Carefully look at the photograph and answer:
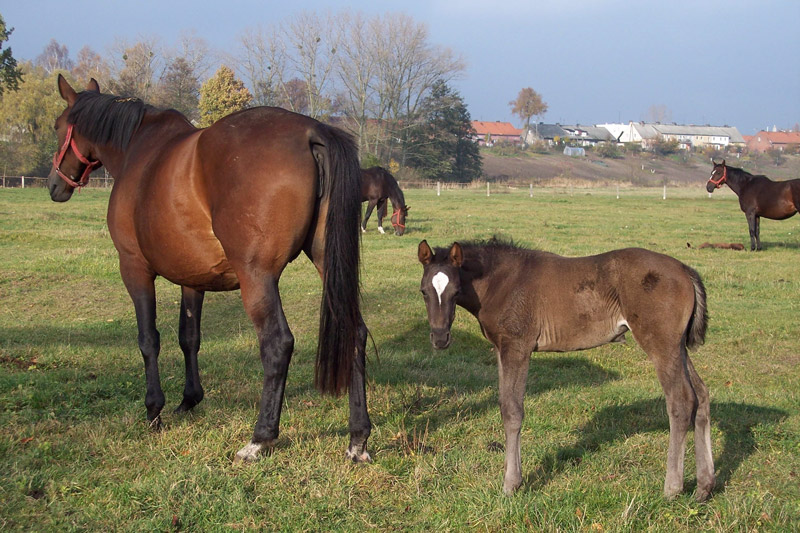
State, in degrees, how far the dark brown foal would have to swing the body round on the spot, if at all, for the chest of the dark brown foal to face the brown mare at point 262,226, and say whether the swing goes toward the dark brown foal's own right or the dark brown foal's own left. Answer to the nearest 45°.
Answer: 0° — it already faces it

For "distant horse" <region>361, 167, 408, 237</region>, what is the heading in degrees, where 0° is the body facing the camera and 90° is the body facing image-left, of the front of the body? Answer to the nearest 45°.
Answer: approximately 270°

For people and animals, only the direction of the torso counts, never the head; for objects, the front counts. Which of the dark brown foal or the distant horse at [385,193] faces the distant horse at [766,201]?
the distant horse at [385,193]

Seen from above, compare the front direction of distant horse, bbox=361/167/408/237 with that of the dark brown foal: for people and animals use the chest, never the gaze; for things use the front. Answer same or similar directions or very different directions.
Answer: very different directions

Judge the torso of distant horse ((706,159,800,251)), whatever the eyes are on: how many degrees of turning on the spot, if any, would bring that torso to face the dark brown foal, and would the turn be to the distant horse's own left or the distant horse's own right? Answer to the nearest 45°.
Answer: approximately 90° to the distant horse's own left

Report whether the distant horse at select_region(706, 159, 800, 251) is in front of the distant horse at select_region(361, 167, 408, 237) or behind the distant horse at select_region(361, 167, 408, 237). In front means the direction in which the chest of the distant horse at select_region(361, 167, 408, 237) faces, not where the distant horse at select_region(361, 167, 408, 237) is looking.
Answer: in front

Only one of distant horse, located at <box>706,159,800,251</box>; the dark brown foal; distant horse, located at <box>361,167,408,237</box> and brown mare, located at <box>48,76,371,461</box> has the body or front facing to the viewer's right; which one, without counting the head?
distant horse, located at <box>361,167,408,237</box>

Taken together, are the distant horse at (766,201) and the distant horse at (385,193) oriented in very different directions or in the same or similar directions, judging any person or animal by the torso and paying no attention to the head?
very different directions

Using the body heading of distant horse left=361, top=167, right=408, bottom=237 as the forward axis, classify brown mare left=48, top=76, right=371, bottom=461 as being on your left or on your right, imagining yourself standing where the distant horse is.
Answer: on your right

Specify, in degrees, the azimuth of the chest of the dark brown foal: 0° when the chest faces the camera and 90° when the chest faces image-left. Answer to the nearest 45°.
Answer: approximately 90°

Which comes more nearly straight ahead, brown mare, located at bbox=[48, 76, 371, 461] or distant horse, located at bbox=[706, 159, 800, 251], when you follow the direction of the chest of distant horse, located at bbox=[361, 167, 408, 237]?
the distant horse

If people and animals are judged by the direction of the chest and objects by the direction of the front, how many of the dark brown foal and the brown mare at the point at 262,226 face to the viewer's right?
0

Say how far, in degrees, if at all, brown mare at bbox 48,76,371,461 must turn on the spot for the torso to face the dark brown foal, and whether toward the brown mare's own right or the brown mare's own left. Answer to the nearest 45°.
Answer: approximately 180°

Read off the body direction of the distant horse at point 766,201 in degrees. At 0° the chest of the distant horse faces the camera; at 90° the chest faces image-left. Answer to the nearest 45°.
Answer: approximately 90°

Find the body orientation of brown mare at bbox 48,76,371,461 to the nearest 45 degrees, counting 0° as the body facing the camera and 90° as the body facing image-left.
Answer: approximately 135°

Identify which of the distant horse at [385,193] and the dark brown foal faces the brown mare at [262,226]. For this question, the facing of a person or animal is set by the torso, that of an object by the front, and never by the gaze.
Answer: the dark brown foal
